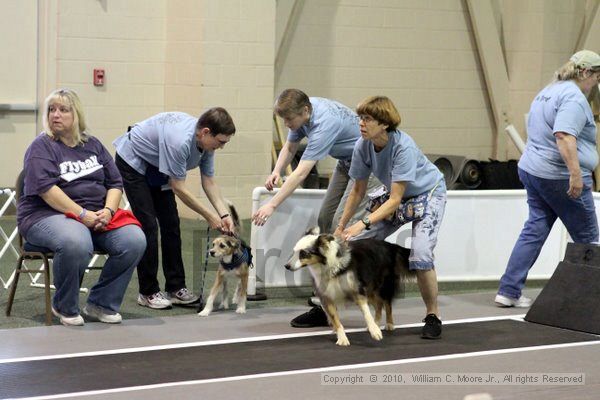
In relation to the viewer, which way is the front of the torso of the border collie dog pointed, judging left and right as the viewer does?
facing the viewer and to the left of the viewer

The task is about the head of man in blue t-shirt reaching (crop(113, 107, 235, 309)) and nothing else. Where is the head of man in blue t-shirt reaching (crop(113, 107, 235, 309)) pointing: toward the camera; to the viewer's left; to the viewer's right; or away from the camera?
to the viewer's right

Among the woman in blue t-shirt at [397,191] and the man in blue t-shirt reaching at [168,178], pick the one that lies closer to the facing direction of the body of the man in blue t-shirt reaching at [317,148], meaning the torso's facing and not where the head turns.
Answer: the man in blue t-shirt reaching

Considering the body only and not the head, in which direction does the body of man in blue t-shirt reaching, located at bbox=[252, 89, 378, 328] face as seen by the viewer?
to the viewer's left

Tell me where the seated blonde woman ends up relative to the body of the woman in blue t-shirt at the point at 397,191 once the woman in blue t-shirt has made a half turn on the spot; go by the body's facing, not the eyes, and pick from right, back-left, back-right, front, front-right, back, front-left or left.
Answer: back-left

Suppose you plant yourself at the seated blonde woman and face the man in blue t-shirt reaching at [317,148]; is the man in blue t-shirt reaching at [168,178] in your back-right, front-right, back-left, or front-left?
front-left

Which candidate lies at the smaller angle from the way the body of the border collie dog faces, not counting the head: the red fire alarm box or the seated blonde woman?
the seated blonde woman

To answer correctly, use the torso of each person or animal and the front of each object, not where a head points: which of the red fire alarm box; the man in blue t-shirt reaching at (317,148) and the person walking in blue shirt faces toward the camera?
the red fire alarm box

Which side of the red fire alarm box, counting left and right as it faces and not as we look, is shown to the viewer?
front
